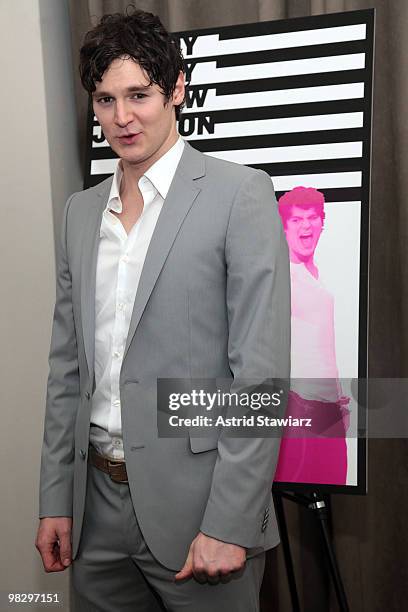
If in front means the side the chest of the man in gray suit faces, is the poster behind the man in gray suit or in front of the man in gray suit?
behind

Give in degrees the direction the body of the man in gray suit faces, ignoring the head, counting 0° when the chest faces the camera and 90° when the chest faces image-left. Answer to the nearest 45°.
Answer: approximately 45°
